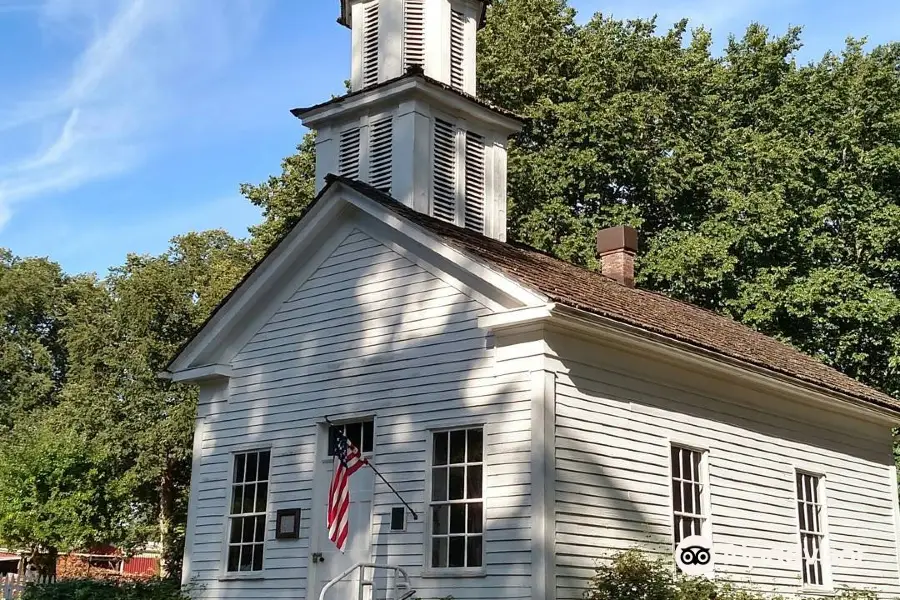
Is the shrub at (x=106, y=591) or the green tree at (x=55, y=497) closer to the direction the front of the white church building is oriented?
the shrub

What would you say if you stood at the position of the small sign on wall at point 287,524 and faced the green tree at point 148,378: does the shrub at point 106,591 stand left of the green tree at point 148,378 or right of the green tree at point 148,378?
left

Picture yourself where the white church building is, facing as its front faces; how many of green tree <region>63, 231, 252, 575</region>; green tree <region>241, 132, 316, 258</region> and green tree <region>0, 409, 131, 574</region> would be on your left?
0

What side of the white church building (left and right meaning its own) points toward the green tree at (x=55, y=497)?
right

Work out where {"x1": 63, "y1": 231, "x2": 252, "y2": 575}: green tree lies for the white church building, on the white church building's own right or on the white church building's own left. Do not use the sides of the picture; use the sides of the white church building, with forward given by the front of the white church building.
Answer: on the white church building's own right

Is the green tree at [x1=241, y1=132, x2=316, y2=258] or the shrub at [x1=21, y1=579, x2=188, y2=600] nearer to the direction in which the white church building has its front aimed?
the shrub

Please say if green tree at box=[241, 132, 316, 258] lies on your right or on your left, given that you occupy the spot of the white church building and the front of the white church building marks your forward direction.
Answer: on your right

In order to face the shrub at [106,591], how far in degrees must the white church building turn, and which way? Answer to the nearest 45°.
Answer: approximately 45° to its right

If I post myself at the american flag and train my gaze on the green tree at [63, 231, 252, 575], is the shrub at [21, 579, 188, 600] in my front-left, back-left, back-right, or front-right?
front-left
